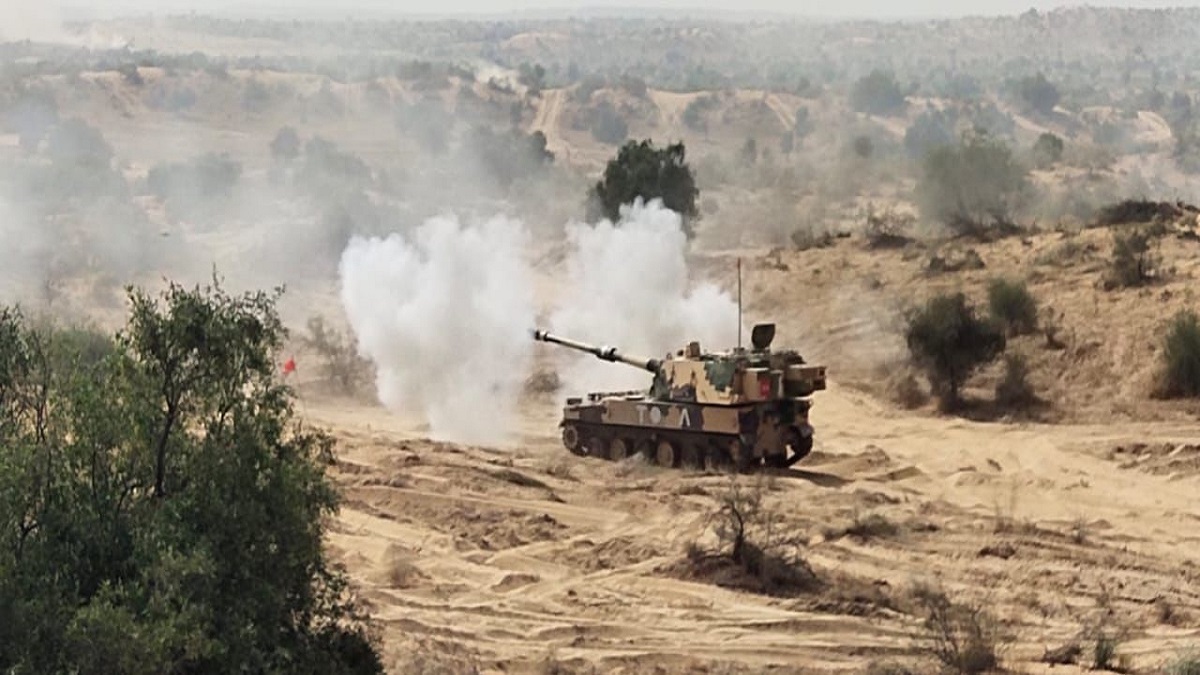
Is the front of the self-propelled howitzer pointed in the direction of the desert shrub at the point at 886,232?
no

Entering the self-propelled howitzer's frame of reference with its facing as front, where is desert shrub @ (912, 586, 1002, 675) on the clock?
The desert shrub is roughly at 7 o'clock from the self-propelled howitzer.

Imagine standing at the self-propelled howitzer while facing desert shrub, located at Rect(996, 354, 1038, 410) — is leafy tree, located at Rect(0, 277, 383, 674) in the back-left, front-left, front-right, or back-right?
back-right

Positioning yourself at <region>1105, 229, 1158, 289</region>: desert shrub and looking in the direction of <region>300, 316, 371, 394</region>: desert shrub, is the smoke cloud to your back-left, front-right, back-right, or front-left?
front-left

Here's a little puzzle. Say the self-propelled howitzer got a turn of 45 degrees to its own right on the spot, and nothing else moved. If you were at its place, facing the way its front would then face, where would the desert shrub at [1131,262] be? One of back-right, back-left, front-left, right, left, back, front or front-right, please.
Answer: front-right

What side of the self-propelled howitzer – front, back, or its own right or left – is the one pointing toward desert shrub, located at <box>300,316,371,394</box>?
front

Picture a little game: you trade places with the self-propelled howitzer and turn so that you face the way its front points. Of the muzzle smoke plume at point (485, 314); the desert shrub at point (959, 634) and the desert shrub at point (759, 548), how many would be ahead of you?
1

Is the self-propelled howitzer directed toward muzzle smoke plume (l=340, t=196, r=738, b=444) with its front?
yes

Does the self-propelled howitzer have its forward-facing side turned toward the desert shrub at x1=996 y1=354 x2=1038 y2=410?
no

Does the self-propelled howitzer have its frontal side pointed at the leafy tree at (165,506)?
no

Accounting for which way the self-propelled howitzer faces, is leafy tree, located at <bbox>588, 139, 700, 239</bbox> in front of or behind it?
in front

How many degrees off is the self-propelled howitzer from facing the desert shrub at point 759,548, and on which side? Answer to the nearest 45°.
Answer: approximately 135° to its left

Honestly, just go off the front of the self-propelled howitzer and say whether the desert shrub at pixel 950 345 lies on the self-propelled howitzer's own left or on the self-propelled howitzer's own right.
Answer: on the self-propelled howitzer's own right

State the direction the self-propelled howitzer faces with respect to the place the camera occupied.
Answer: facing away from the viewer and to the left of the viewer

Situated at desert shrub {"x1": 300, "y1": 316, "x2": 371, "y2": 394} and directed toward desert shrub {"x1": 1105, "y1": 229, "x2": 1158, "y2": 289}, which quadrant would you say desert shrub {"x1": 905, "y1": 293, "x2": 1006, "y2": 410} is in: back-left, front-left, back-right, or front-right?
front-right

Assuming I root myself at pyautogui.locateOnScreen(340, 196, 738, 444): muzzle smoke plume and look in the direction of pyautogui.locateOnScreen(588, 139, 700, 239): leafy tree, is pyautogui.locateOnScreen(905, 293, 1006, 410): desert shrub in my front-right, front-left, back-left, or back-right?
front-right

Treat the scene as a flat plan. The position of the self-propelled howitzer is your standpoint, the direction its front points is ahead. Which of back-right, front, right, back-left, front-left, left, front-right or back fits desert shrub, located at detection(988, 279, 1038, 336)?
right
